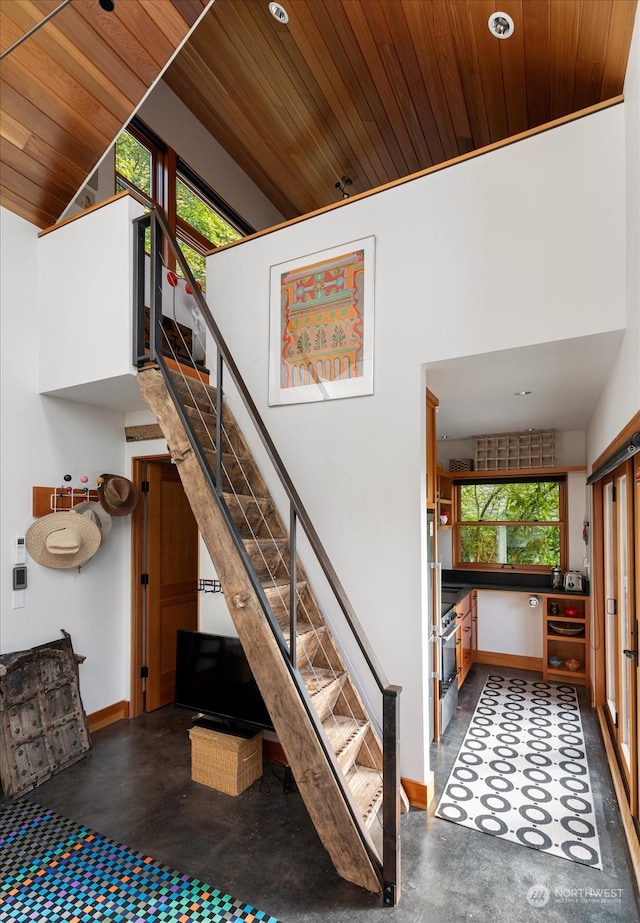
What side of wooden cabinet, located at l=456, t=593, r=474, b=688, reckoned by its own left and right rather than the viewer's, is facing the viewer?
right

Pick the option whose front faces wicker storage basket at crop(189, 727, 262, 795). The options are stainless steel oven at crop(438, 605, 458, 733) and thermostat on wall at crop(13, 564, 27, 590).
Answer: the thermostat on wall

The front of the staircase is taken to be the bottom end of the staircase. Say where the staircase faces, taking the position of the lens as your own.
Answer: facing the viewer and to the right of the viewer

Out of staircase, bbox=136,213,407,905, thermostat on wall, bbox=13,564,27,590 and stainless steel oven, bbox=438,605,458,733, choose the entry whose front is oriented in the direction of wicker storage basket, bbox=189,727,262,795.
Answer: the thermostat on wall

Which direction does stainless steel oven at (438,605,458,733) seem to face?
to the viewer's right

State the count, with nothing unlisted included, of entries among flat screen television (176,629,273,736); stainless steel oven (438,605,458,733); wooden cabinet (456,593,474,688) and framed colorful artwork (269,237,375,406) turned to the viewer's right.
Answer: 2

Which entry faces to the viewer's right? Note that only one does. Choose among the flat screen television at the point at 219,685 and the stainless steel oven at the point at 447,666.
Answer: the stainless steel oven

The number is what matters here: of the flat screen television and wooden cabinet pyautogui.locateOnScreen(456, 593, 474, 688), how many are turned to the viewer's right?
1

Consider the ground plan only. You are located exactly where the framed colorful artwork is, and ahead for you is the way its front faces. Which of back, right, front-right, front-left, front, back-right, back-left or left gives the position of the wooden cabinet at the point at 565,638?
back

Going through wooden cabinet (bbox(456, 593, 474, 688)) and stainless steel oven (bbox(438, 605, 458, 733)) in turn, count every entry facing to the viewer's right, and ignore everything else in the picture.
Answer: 2
